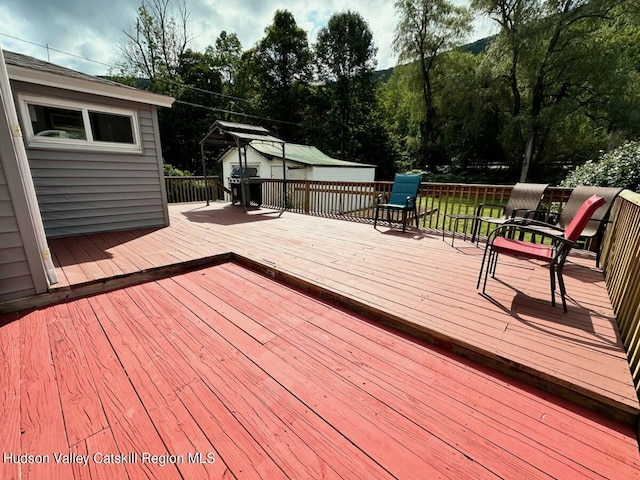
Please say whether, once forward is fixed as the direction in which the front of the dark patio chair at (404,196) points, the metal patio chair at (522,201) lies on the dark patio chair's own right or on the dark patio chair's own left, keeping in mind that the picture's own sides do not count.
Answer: on the dark patio chair's own left

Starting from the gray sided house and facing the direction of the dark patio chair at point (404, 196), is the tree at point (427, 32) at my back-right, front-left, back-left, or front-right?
front-left

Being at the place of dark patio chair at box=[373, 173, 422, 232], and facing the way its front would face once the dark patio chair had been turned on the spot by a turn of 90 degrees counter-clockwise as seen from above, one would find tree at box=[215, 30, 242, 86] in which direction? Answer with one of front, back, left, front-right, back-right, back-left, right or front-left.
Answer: back

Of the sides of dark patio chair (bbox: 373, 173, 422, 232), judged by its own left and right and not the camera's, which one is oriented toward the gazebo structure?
right

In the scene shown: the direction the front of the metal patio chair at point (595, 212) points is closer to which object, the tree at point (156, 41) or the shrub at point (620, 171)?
the tree

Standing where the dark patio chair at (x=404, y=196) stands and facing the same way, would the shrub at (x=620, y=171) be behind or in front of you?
behind

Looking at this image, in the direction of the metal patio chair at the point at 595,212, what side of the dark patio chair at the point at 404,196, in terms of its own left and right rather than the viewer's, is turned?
left

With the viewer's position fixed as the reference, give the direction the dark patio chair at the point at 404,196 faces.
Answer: facing the viewer and to the left of the viewer

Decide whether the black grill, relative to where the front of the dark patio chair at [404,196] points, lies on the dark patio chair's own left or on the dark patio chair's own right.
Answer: on the dark patio chair's own right

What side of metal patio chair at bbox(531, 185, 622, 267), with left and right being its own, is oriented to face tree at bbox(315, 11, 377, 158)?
right

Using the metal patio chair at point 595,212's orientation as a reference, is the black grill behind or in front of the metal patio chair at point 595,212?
in front

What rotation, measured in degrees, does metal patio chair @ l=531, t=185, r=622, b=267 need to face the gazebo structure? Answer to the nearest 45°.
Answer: approximately 45° to its right

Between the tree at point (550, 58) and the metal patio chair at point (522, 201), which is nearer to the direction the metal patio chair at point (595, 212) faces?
the metal patio chair
